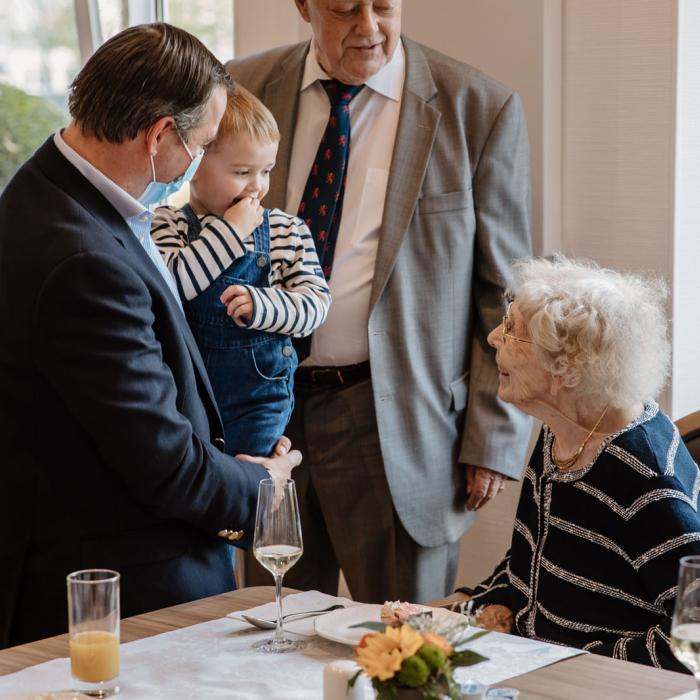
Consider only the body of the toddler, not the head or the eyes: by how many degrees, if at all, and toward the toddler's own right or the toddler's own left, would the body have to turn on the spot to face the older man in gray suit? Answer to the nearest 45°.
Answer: approximately 135° to the toddler's own left

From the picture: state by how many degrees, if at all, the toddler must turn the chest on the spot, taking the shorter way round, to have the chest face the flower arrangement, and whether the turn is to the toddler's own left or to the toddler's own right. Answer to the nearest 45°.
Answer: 0° — they already face it

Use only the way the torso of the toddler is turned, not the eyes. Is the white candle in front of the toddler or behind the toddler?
in front

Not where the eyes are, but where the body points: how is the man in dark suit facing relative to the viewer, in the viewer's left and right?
facing to the right of the viewer

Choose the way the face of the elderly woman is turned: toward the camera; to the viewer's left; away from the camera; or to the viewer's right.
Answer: to the viewer's left

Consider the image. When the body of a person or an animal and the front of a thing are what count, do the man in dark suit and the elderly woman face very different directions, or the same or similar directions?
very different directions

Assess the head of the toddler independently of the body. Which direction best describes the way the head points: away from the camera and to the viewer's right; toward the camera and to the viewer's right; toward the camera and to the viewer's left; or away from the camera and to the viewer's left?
toward the camera and to the viewer's right

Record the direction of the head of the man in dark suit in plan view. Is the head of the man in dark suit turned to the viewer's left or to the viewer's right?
to the viewer's right

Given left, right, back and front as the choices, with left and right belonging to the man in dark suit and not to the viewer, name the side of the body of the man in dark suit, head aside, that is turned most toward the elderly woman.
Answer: front

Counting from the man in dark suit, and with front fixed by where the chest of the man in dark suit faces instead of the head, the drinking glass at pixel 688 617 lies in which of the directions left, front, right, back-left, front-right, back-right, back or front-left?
front-right

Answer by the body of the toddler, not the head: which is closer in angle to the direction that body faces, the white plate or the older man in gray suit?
the white plate
